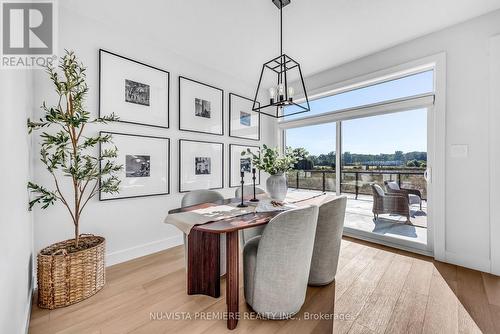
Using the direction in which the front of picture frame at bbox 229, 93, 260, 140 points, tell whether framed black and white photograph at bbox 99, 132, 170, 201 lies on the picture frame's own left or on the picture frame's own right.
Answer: on the picture frame's own right

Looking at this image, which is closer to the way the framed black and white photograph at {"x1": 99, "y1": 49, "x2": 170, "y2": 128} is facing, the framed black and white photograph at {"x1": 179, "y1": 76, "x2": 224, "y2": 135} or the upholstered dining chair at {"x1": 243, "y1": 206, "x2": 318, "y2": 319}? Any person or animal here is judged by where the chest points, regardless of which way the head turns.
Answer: the upholstered dining chair

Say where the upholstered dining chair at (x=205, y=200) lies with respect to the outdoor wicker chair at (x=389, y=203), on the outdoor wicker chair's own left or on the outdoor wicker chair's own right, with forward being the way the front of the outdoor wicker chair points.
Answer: on the outdoor wicker chair's own right

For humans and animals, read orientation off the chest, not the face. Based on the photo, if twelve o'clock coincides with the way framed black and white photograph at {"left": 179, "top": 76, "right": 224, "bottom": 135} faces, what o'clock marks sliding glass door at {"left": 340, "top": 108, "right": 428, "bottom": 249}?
The sliding glass door is roughly at 11 o'clock from the framed black and white photograph.

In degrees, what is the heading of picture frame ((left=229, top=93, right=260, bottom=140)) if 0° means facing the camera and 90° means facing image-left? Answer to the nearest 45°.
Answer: approximately 315°

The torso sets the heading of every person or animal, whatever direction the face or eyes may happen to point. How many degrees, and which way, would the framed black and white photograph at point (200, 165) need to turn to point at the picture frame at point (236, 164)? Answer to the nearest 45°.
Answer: approximately 90° to its left

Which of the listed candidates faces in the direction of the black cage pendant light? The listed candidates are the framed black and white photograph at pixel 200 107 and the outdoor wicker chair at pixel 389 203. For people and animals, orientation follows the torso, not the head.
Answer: the framed black and white photograph

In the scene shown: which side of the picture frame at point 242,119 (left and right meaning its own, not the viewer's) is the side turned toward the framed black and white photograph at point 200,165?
right

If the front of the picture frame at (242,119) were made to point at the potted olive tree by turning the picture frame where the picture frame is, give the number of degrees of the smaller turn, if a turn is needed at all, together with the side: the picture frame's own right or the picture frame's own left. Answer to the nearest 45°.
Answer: approximately 90° to the picture frame's own right

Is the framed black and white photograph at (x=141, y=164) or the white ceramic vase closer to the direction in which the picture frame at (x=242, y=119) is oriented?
the white ceramic vase
